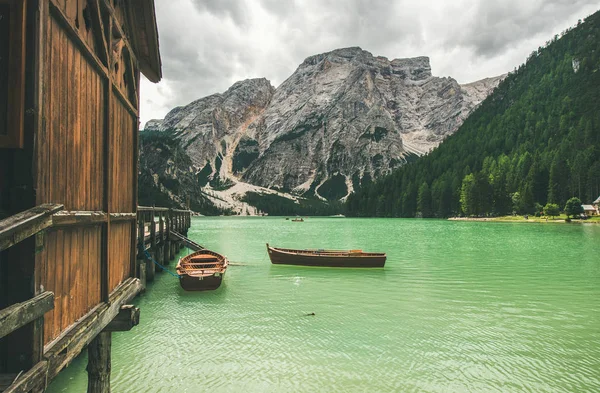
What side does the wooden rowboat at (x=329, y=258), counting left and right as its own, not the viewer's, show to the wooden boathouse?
left

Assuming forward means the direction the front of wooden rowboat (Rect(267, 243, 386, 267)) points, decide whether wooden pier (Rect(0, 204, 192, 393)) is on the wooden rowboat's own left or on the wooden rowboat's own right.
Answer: on the wooden rowboat's own left

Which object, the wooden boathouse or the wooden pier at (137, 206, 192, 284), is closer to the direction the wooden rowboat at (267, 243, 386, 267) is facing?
the wooden pier

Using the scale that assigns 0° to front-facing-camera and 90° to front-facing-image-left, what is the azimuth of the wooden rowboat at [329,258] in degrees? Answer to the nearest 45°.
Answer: approximately 90°

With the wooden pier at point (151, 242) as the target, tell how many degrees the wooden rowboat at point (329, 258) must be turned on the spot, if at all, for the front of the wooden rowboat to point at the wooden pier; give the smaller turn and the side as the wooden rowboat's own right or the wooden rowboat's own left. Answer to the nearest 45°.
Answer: approximately 45° to the wooden rowboat's own left
